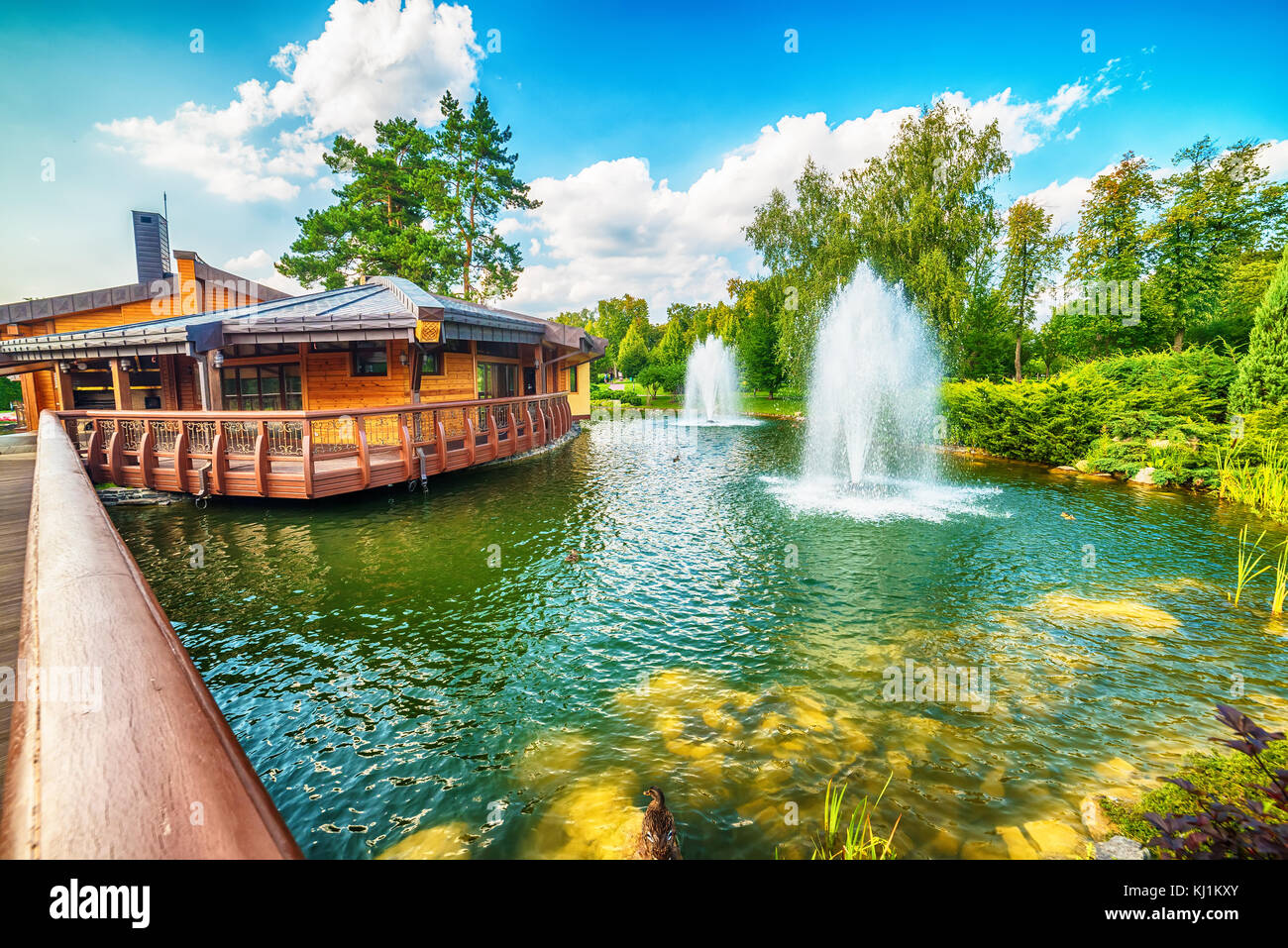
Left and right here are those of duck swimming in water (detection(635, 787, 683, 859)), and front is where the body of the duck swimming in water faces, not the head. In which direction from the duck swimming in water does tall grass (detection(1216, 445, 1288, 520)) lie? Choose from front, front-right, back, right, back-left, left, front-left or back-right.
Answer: front-right

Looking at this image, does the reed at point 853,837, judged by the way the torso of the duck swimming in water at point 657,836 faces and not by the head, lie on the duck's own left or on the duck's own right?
on the duck's own right

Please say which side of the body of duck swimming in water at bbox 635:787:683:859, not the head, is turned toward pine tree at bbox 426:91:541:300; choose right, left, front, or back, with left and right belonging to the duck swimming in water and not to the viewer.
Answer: front

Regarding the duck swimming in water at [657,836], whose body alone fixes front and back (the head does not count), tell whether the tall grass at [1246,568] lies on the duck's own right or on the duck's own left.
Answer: on the duck's own right

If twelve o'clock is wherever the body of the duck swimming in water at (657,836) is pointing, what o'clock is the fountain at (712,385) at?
The fountain is roughly at 12 o'clock from the duck swimming in water.

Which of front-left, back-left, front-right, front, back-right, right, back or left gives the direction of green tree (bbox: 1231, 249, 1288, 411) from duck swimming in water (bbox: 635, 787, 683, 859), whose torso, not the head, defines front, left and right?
front-right

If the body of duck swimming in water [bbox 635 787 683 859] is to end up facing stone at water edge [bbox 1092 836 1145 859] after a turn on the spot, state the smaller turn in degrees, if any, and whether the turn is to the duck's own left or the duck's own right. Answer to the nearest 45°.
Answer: approximately 90° to the duck's own right

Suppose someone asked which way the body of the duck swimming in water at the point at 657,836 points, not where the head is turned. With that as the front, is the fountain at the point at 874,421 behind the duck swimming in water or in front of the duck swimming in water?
in front

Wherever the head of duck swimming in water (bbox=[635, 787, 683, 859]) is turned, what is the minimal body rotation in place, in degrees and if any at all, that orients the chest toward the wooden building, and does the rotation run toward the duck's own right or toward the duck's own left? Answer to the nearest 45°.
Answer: approximately 45° to the duck's own left

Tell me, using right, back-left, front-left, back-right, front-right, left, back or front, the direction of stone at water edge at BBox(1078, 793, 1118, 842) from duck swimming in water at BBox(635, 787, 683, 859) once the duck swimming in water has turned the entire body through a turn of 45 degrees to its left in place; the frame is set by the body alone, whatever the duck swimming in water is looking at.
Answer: back-right

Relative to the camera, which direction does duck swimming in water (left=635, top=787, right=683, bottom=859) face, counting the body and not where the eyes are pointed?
away from the camera
